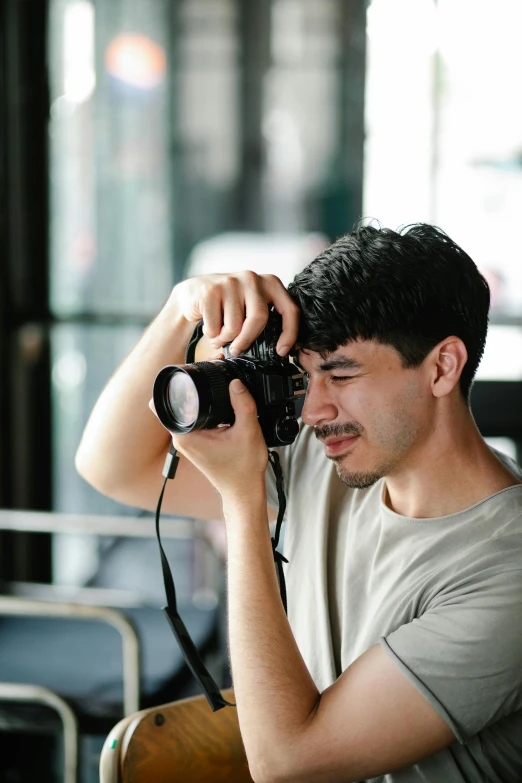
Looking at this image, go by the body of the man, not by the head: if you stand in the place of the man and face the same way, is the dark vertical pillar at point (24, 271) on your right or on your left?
on your right

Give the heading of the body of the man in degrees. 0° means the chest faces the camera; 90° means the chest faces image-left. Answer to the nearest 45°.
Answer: approximately 45°

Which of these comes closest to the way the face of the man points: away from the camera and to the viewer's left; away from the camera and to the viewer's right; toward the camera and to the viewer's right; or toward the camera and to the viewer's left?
toward the camera and to the viewer's left

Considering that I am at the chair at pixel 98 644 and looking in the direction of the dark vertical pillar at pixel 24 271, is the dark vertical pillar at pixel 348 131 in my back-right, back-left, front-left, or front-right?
front-right

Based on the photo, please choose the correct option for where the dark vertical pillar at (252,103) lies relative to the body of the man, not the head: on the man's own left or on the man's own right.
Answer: on the man's own right

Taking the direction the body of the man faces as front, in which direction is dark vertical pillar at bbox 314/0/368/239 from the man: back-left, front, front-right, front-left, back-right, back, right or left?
back-right

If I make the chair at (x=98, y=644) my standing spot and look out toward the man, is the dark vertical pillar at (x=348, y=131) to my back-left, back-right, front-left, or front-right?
back-left

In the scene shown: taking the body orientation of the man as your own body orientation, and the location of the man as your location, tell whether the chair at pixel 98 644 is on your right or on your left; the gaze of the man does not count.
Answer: on your right
